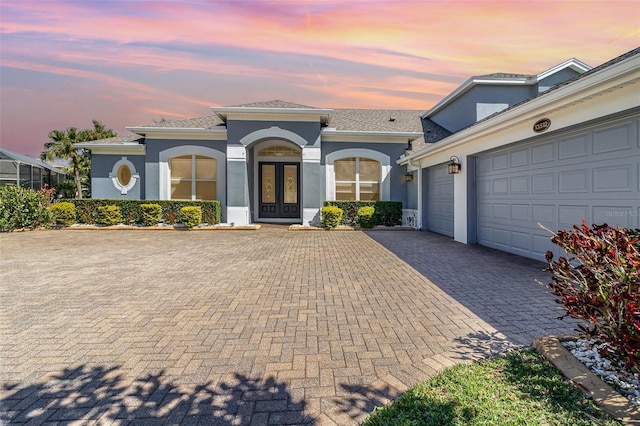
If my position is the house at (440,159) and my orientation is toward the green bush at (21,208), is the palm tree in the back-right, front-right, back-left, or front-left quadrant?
front-right

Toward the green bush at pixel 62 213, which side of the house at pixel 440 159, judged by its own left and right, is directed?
right

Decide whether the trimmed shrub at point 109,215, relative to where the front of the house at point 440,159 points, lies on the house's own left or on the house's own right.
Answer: on the house's own right

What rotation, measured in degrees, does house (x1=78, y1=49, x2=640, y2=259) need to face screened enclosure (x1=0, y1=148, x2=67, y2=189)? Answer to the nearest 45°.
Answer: approximately 90° to its right

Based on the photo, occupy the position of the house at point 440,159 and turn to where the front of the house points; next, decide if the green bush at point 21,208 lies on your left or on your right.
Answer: on your right

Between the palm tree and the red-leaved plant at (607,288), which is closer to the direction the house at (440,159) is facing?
the red-leaved plant

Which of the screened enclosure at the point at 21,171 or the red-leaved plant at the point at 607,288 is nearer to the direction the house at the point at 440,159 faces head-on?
the red-leaved plant

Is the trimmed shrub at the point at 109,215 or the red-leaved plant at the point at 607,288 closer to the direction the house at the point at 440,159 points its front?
the red-leaved plant

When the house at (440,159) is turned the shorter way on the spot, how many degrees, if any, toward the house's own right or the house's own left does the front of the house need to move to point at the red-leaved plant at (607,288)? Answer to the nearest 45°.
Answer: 0° — it already faces it

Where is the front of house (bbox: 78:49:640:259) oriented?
toward the camera
